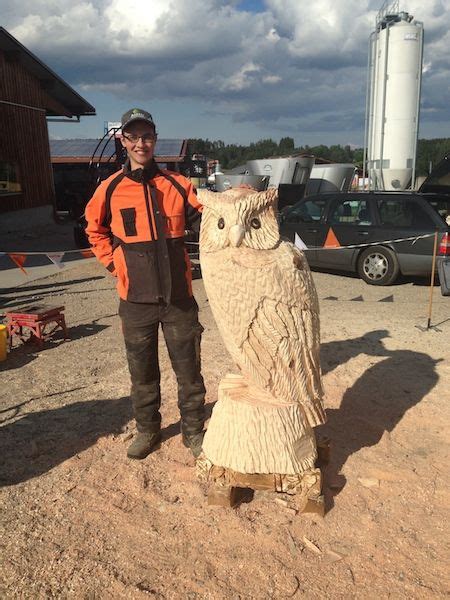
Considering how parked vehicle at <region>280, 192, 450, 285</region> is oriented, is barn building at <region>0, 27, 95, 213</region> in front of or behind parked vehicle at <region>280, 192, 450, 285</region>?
in front

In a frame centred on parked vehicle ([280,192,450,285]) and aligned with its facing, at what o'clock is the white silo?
The white silo is roughly at 3 o'clock from the parked vehicle.

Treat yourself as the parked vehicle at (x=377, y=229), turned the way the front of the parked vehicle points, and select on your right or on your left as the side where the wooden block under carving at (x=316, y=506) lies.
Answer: on your left

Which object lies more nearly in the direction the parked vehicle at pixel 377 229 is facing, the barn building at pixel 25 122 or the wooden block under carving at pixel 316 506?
the barn building

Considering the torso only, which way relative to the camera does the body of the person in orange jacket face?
toward the camera

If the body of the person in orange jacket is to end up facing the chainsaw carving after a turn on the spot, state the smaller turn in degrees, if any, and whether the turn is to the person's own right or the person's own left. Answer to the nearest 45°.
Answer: approximately 45° to the person's own left

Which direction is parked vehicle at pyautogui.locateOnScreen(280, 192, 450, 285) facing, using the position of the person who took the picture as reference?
facing to the left of the viewer

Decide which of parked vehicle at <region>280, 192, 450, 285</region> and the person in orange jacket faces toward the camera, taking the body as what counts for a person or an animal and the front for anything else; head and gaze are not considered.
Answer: the person in orange jacket

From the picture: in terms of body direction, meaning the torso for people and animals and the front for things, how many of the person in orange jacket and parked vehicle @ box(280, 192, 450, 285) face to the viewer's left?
1

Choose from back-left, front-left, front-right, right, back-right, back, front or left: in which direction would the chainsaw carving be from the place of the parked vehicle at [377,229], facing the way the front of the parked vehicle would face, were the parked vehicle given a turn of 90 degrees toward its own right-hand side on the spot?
back
